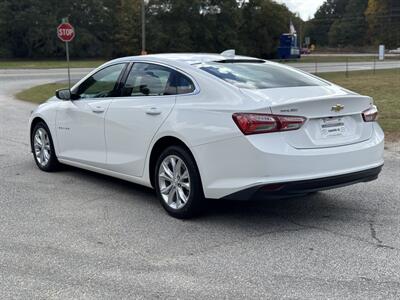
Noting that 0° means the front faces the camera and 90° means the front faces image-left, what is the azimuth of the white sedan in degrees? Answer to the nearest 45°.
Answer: approximately 135°
